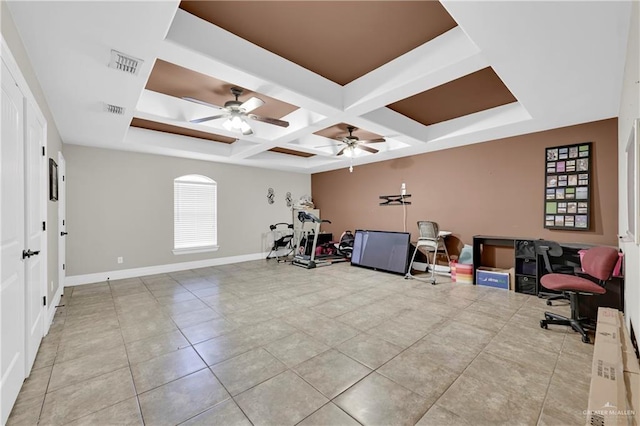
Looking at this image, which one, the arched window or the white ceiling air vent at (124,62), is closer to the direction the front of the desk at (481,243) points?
the white ceiling air vent

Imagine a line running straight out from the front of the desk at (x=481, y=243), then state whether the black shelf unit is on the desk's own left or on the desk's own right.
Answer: on the desk's own left

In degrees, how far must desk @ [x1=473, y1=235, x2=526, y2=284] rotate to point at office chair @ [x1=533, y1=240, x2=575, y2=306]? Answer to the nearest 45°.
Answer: approximately 45° to its left

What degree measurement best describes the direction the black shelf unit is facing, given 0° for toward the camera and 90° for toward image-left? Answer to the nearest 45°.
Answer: approximately 0°

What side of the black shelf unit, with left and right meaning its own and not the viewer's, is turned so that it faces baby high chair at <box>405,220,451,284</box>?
right

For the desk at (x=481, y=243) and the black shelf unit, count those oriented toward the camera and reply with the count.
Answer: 2

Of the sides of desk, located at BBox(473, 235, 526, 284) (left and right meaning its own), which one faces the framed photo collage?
left

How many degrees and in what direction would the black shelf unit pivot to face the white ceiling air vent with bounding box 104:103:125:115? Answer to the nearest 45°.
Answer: approximately 45° to its right

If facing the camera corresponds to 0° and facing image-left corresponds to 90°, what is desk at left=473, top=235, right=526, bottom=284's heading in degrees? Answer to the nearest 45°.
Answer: approximately 0°

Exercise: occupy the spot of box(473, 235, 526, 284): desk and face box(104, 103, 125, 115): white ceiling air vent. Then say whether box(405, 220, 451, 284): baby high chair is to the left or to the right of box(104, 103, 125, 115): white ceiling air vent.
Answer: right
